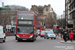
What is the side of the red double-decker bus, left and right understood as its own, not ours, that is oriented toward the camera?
front
